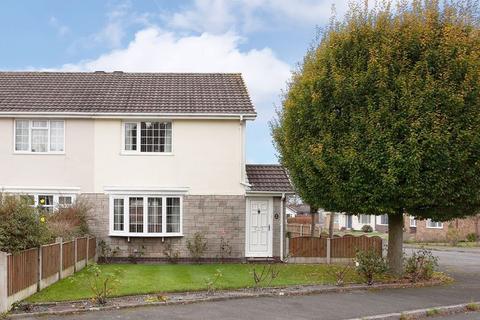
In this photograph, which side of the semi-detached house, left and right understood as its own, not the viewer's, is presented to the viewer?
front

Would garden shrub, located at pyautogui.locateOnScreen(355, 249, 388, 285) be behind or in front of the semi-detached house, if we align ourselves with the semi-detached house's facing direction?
in front

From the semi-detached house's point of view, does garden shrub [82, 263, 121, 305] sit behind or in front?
in front

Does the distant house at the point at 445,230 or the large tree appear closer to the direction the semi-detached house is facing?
the large tree
